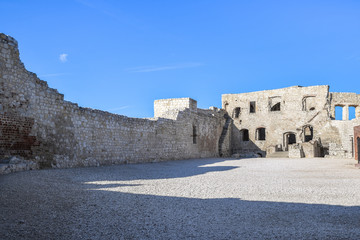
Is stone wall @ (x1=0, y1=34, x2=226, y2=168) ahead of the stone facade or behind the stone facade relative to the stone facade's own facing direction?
ahead

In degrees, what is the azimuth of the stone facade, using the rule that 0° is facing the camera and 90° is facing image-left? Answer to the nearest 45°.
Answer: approximately 0°
